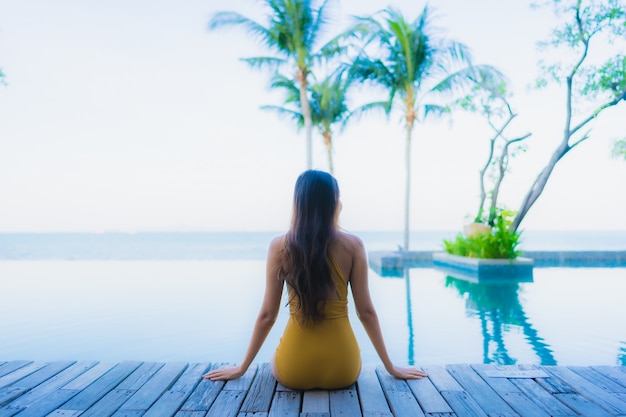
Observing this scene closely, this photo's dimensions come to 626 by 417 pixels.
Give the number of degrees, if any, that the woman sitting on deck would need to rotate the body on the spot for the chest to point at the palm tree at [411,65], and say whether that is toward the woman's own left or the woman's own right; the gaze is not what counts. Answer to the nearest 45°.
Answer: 0° — they already face it

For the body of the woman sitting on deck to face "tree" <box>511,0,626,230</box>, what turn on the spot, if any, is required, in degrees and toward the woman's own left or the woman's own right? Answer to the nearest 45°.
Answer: approximately 45° to the woman's own right

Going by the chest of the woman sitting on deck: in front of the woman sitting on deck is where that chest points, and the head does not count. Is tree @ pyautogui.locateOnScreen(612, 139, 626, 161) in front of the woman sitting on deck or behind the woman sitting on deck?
in front

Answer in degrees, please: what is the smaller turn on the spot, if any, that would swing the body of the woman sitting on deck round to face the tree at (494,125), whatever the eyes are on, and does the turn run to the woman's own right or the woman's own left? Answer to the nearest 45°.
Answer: approximately 45° to the woman's own right

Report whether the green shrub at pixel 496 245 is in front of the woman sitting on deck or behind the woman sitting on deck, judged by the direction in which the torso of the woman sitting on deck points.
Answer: in front

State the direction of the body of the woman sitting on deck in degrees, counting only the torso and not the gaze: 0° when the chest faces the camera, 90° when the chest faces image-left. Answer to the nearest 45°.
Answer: approximately 180°

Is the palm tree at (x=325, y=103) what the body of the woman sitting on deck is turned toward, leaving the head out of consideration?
yes

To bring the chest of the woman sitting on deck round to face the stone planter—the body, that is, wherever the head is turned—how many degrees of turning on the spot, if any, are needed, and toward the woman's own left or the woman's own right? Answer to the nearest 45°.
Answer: approximately 45° to the woman's own right
